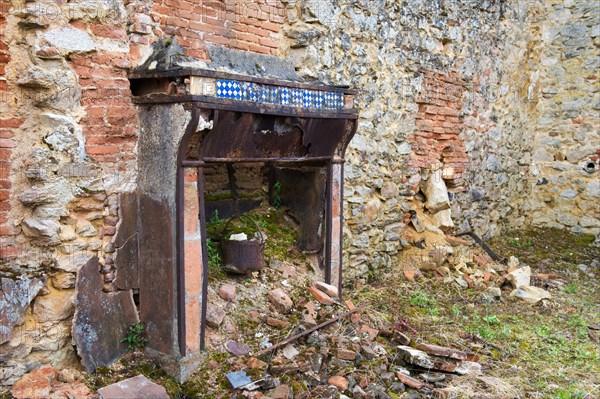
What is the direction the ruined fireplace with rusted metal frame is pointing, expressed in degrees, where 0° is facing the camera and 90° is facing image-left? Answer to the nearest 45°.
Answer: approximately 315°

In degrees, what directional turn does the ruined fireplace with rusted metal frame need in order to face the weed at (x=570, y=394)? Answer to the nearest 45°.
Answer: approximately 45° to its left

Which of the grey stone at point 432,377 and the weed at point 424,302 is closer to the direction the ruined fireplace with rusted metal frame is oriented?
the grey stone

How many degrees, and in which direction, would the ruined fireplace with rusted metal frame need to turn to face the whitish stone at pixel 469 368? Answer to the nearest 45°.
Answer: approximately 45° to its left

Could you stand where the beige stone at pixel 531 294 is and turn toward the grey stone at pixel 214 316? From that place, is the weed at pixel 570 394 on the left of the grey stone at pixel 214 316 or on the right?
left

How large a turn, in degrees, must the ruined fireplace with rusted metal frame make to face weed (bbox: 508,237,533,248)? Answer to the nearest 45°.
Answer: approximately 90° to its left
